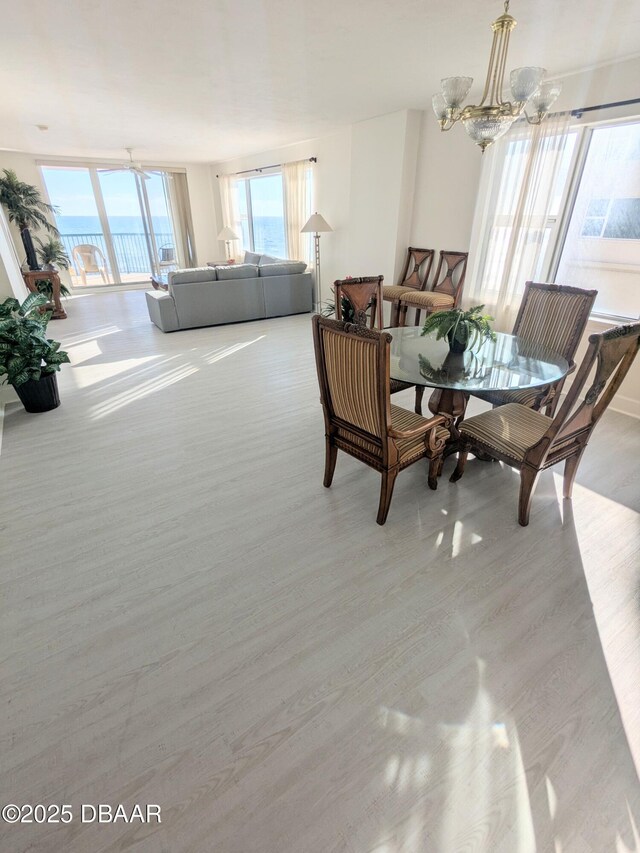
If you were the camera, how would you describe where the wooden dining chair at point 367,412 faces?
facing away from the viewer and to the right of the viewer

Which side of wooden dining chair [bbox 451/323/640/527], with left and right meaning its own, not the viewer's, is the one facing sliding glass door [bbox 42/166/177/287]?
front

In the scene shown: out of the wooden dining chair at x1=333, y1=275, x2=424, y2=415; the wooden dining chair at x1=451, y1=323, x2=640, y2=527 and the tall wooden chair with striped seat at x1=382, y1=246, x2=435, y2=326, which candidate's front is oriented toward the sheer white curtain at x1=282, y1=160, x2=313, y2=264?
the wooden dining chair at x1=451, y1=323, x2=640, y2=527

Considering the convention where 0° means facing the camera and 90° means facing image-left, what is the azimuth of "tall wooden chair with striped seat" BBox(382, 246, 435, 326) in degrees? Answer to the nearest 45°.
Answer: approximately 45°

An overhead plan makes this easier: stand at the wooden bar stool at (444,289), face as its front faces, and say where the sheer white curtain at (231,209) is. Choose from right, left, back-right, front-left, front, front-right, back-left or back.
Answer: right

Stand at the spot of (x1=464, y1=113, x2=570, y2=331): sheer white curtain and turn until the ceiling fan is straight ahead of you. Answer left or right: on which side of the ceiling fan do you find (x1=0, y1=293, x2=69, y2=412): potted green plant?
left

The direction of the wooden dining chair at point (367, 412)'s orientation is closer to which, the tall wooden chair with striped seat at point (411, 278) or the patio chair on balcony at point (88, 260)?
the tall wooden chair with striped seat

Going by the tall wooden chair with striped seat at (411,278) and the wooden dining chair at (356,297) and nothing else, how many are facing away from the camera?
0

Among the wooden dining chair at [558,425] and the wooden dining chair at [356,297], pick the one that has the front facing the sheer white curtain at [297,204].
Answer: the wooden dining chair at [558,425]

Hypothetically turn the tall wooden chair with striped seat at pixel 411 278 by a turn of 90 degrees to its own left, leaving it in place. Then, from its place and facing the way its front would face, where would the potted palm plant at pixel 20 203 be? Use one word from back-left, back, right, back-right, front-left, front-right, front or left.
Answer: back-right

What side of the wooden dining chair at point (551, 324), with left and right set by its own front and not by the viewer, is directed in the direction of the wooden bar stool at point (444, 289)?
right

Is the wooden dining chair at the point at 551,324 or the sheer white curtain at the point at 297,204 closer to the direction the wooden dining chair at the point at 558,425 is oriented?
the sheer white curtain

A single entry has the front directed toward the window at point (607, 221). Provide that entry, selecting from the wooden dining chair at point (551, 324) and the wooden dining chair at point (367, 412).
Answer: the wooden dining chair at point (367, 412)

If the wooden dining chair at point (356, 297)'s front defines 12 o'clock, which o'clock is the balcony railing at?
The balcony railing is roughly at 6 o'clock from the wooden dining chair.

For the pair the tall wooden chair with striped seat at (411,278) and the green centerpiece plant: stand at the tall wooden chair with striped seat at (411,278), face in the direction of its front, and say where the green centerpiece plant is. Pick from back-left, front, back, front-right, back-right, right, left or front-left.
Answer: front-left

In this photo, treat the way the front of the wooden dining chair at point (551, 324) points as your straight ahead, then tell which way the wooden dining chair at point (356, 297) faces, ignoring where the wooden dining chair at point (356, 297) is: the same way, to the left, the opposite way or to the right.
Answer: to the left

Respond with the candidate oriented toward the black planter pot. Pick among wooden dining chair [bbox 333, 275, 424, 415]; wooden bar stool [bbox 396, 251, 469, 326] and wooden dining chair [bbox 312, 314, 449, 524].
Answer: wooden bar stool [bbox 396, 251, 469, 326]

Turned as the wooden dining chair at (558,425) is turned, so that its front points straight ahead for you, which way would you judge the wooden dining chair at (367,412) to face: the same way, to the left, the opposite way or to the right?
to the right

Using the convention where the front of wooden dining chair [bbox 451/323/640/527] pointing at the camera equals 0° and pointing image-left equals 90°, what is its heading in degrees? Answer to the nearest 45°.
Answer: approximately 135°

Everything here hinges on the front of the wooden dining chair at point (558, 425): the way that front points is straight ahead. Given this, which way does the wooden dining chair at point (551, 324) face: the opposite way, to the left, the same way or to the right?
to the left

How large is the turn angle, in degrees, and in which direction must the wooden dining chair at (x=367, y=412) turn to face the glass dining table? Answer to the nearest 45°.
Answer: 0° — it already faces it
